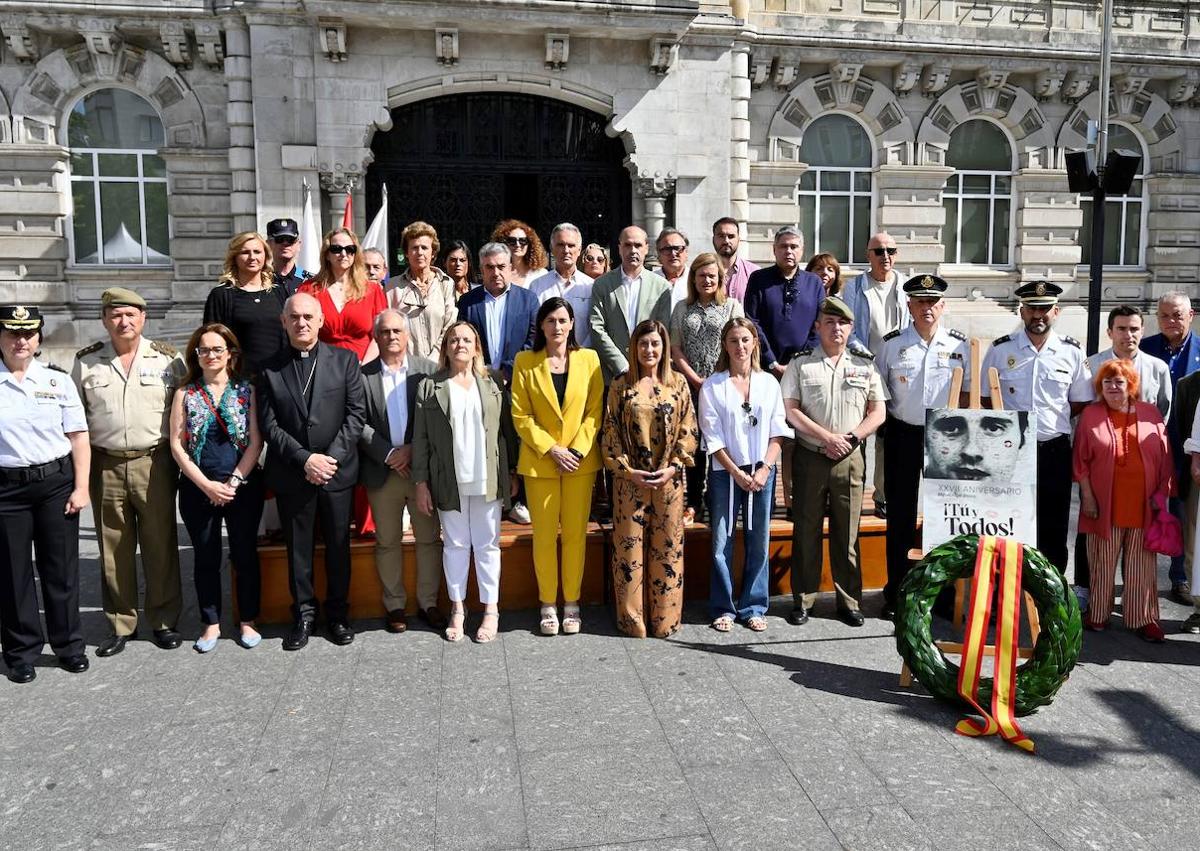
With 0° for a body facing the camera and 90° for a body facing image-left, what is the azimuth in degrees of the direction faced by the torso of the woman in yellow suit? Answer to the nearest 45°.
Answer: approximately 0°

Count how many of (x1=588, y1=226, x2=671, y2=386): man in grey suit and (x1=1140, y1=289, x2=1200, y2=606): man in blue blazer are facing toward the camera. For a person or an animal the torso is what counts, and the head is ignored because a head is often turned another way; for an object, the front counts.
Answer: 2

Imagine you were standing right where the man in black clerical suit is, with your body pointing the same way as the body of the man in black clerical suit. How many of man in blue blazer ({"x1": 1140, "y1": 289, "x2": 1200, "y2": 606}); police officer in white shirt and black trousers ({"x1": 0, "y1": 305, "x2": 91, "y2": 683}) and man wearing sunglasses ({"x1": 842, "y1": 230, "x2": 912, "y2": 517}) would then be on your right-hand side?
1

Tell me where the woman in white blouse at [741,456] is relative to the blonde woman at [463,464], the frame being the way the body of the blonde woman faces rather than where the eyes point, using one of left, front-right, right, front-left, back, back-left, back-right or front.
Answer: left

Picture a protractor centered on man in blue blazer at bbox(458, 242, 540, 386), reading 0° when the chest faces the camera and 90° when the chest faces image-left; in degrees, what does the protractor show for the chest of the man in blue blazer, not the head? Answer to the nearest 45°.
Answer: approximately 0°

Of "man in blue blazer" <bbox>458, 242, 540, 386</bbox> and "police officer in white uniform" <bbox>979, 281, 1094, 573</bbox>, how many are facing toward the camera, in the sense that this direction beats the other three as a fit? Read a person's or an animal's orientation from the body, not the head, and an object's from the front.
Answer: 2

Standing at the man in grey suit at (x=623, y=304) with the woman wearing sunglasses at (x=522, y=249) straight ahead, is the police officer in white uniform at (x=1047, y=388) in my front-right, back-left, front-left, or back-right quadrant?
back-right

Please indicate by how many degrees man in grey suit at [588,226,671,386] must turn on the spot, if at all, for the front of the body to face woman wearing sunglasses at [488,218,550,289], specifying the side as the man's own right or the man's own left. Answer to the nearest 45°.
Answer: approximately 135° to the man's own right

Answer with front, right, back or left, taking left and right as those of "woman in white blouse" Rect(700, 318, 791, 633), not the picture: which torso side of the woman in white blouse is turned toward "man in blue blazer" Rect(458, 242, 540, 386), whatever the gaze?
right
